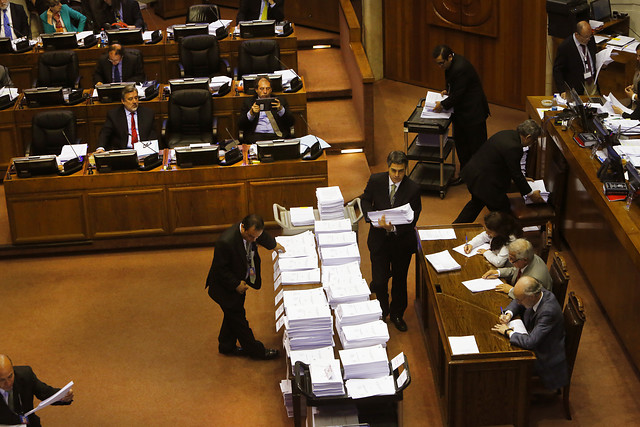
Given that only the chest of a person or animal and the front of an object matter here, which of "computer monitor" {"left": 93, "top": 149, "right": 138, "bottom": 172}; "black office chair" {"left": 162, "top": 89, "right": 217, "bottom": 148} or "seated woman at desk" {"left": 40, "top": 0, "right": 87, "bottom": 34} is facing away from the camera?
the computer monitor

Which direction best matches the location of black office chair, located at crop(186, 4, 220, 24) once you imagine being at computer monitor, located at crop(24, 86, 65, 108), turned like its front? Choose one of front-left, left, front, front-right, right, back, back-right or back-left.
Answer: front-right

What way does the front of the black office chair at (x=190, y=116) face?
toward the camera

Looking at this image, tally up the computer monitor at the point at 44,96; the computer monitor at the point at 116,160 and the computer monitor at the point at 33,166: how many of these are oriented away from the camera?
3

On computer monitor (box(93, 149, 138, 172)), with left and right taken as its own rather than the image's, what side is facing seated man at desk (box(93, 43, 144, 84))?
front

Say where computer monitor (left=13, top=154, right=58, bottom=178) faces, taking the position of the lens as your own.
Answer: facing away from the viewer

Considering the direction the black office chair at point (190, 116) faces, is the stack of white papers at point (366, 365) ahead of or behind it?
ahead

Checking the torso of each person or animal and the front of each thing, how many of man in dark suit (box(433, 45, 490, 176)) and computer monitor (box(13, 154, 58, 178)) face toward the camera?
0

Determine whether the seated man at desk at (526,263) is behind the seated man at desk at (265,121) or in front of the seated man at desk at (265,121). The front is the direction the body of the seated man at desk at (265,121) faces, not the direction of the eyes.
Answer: in front

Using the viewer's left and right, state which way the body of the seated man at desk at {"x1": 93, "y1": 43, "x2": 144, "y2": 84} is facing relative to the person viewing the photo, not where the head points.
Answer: facing the viewer

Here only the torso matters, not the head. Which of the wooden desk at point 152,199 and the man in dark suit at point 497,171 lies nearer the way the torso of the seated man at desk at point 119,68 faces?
the wooden desk

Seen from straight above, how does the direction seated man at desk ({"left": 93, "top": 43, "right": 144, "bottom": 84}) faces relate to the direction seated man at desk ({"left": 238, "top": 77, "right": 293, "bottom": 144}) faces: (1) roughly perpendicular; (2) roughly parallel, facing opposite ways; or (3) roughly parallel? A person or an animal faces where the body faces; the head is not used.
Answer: roughly parallel

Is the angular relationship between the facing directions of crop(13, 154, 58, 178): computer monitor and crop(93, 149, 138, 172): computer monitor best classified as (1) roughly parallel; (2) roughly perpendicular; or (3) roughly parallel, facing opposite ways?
roughly parallel

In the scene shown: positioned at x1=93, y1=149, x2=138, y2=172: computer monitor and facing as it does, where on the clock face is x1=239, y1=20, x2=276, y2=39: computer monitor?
x1=239, y1=20, x2=276, y2=39: computer monitor is roughly at 1 o'clock from x1=93, y1=149, x2=138, y2=172: computer monitor.

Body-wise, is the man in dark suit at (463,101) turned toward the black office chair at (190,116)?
yes

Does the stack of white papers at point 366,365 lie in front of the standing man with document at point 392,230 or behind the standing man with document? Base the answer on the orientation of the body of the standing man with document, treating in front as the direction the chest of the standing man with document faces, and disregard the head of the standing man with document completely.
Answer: in front
